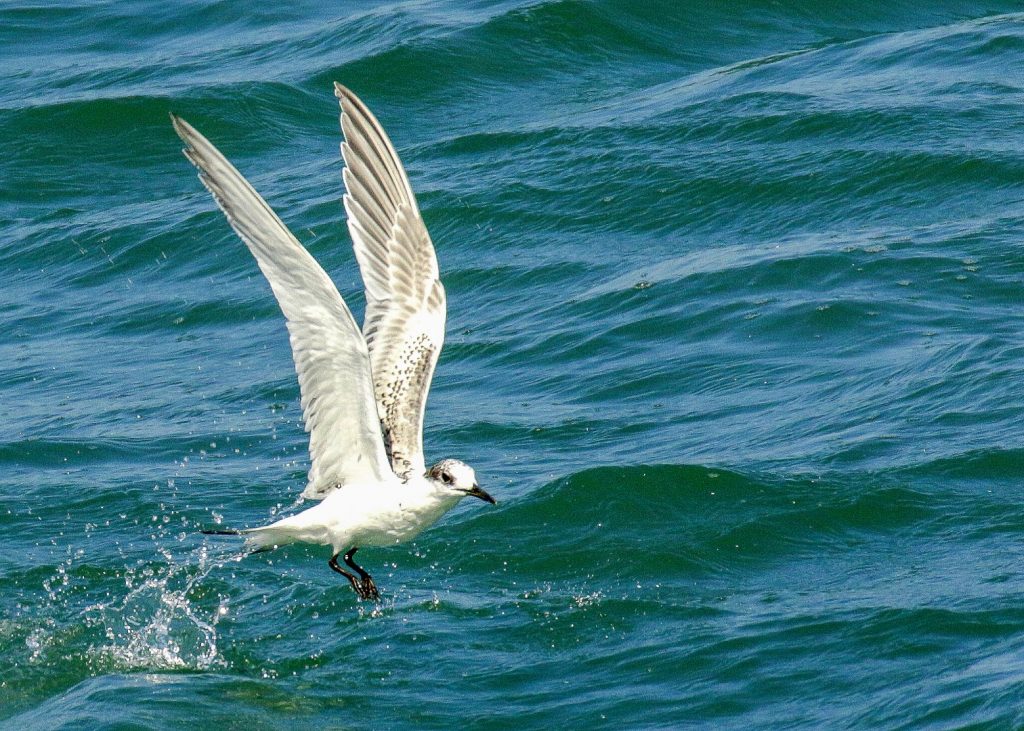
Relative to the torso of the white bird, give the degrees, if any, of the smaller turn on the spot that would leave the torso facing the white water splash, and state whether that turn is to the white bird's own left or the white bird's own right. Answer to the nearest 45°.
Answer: approximately 135° to the white bird's own left

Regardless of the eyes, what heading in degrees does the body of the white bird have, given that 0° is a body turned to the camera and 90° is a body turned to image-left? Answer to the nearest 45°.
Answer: approximately 270°
